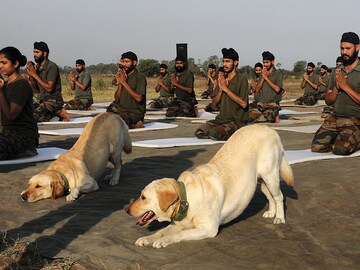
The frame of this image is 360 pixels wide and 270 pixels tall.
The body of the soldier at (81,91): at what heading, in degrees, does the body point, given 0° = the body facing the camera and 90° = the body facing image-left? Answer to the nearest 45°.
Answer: approximately 45°

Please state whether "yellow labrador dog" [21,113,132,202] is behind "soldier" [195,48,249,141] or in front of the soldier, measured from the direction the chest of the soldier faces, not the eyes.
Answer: in front

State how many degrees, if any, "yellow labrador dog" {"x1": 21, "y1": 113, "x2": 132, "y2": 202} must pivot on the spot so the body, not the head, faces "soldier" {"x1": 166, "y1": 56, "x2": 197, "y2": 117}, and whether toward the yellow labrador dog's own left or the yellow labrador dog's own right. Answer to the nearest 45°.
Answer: approximately 135° to the yellow labrador dog's own right

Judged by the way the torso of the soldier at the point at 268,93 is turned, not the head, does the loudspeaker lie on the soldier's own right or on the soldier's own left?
on the soldier's own right

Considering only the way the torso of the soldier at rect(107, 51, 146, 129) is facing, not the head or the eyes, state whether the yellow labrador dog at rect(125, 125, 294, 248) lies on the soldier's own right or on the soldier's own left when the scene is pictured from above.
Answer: on the soldier's own left

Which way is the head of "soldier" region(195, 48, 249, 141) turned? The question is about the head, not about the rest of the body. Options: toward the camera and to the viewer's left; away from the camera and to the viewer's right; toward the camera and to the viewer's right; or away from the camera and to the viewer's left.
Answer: toward the camera and to the viewer's left

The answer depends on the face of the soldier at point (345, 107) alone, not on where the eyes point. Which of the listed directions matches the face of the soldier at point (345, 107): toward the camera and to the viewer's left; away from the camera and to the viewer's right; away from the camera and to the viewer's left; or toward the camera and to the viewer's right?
toward the camera and to the viewer's left
